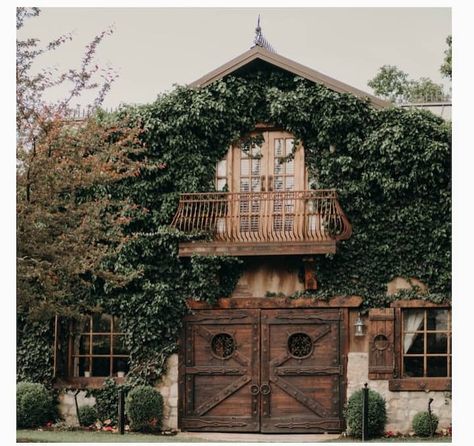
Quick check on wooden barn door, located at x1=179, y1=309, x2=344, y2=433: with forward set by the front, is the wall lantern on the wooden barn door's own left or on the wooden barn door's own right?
on the wooden barn door's own left

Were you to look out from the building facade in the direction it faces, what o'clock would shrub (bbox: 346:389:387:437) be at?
The shrub is roughly at 10 o'clock from the building facade.

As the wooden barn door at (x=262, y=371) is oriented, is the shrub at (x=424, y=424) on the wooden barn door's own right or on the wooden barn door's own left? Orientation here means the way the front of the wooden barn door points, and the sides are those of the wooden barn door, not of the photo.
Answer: on the wooden barn door's own left

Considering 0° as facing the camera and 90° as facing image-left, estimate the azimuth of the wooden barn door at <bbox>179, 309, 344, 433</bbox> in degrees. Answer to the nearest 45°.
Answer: approximately 0°

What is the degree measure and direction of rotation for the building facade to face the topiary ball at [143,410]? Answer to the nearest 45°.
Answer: approximately 90° to its right

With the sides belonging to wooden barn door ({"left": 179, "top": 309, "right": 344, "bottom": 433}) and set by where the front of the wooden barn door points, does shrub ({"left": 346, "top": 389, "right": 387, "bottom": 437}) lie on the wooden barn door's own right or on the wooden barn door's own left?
on the wooden barn door's own left

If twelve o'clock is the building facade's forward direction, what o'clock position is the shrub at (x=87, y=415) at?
The shrub is roughly at 3 o'clock from the building facade.

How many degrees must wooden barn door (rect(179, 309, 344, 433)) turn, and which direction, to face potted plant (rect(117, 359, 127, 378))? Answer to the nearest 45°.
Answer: approximately 90° to its right
